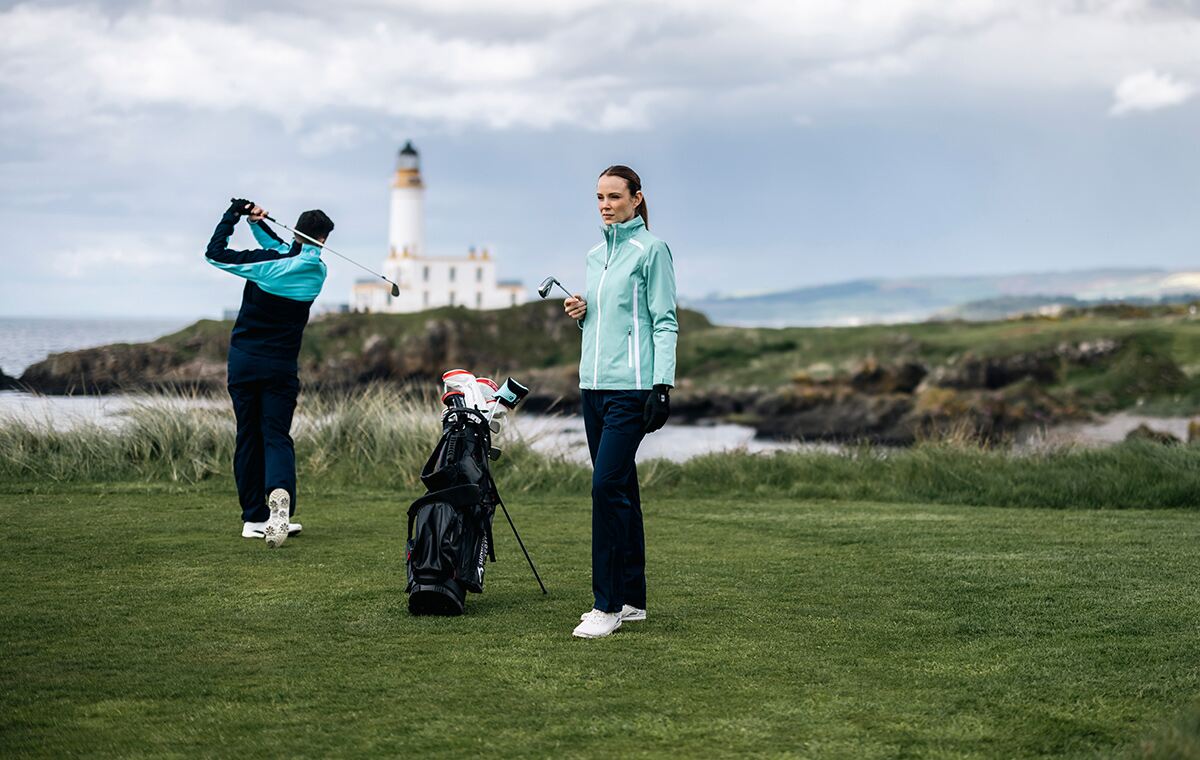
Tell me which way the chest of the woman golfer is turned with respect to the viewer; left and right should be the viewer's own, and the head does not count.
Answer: facing the viewer and to the left of the viewer

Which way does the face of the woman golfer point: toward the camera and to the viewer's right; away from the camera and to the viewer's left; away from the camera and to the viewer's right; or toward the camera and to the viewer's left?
toward the camera and to the viewer's left

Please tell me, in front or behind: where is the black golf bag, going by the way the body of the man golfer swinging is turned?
behind

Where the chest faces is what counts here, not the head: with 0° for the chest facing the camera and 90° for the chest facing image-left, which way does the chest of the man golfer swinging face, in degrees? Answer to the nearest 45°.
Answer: approximately 180°

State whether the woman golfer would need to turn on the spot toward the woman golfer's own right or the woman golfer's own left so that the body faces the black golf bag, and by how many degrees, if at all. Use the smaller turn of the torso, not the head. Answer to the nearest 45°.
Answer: approximately 90° to the woman golfer's own right

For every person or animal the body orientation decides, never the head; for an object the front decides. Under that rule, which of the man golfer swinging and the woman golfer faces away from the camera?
the man golfer swinging

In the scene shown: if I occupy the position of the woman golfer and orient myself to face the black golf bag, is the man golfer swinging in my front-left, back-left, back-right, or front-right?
front-right

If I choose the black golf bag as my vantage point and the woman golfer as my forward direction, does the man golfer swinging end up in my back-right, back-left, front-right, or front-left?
back-left

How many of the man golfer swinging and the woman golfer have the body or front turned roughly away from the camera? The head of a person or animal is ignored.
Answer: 1

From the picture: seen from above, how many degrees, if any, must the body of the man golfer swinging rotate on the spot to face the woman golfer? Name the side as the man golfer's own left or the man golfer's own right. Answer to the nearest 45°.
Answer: approximately 135° to the man golfer's own right

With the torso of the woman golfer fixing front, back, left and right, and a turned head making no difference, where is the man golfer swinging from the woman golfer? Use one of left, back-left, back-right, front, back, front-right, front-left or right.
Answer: right
